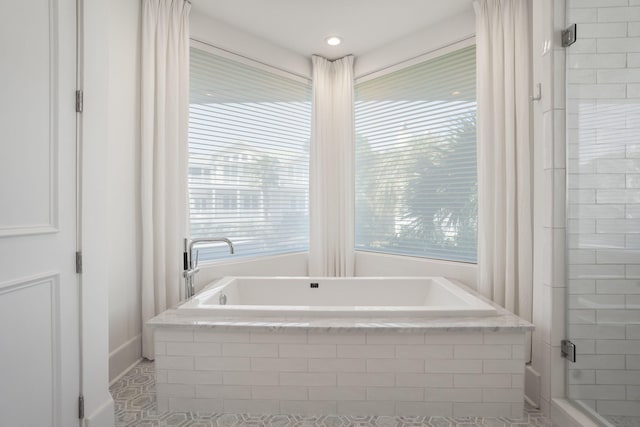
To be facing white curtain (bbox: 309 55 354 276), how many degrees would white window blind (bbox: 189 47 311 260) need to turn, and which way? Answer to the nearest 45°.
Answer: approximately 45° to its left

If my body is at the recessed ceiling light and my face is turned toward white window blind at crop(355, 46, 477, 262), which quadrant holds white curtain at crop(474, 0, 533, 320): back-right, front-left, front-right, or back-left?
front-right

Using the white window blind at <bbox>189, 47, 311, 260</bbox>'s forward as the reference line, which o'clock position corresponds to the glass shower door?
The glass shower door is roughly at 12 o'clock from the white window blind.

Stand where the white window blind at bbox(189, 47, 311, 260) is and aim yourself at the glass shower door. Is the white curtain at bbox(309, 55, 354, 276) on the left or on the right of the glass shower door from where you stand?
left

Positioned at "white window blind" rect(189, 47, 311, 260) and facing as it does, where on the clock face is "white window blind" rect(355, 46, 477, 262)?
"white window blind" rect(355, 46, 477, 262) is roughly at 11 o'clock from "white window blind" rect(189, 47, 311, 260).

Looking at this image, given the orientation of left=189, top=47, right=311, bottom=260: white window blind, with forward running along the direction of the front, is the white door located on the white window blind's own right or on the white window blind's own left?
on the white window blind's own right

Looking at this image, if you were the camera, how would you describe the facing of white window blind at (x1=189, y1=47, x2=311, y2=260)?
facing the viewer and to the right of the viewer

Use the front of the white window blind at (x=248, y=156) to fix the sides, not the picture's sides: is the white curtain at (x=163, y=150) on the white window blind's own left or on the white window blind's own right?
on the white window blind's own right

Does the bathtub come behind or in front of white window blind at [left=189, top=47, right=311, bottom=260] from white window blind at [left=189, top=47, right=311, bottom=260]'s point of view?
in front
